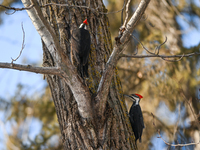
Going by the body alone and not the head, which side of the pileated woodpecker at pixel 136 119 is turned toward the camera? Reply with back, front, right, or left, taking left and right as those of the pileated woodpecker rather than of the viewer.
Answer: left

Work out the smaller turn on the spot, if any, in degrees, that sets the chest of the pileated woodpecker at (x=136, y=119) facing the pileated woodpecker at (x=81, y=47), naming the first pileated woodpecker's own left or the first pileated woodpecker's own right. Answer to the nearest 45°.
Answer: approximately 45° to the first pileated woodpecker's own left

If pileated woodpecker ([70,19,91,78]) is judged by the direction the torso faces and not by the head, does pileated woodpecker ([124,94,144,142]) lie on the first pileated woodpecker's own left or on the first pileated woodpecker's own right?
on the first pileated woodpecker's own right

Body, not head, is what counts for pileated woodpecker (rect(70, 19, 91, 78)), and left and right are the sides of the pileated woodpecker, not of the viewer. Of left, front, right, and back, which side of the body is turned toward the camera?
back
